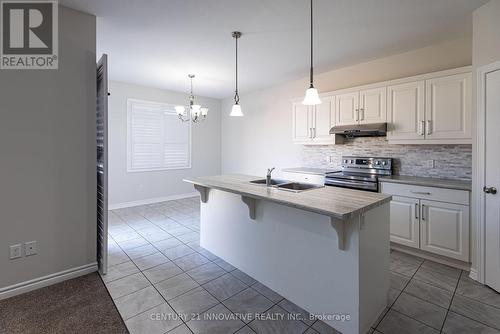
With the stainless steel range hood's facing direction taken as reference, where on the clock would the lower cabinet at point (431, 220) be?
The lower cabinet is roughly at 9 o'clock from the stainless steel range hood.

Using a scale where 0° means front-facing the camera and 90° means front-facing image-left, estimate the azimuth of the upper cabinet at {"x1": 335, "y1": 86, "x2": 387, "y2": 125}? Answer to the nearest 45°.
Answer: approximately 45°

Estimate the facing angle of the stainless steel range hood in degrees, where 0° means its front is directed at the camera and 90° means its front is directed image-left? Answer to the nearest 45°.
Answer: approximately 45°

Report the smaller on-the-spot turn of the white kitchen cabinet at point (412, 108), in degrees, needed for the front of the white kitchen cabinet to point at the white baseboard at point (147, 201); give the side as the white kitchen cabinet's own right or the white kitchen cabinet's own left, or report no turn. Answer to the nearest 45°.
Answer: approximately 45° to the white kitchen cabinet's own right

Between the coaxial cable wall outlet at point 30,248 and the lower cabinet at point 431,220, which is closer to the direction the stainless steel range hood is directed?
the coaxial cable wall outlet

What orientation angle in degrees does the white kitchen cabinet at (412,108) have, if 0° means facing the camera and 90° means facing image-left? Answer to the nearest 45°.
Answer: approximately 45°

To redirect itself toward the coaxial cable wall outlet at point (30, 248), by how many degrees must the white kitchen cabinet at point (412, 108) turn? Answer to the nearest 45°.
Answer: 0° — it already faces it
